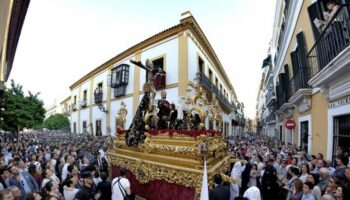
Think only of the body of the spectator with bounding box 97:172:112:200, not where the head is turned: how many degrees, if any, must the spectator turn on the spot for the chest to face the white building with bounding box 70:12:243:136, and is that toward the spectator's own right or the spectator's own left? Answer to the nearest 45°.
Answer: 0° — they already face it

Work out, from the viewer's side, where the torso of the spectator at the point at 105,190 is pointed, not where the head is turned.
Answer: away from the camera
